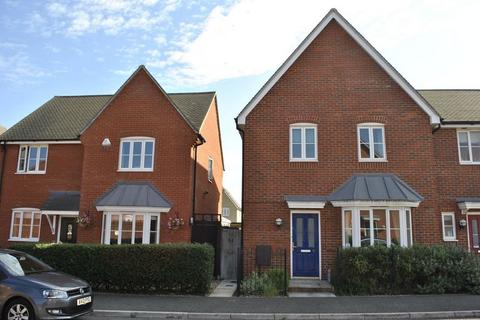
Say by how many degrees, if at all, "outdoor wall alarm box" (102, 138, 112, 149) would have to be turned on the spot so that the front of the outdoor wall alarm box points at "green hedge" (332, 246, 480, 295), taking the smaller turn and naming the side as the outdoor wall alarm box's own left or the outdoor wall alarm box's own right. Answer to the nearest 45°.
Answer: approximately 45° to the outdoor wall alarm box's own left

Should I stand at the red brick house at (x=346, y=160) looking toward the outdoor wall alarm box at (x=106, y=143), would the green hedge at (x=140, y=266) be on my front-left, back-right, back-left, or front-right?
front-left

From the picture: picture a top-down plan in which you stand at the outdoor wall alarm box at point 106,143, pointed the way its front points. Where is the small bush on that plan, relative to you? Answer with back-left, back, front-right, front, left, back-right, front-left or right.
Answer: front-left

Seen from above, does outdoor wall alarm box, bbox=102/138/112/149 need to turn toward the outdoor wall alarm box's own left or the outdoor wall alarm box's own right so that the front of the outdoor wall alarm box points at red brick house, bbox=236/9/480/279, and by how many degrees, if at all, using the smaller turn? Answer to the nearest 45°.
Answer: approximately 45° to the outdoor wall alarm box's own left

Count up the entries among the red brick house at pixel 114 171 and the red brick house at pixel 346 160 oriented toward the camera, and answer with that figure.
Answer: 2

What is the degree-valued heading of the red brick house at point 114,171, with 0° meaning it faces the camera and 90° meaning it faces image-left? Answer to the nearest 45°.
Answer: approximately 0°

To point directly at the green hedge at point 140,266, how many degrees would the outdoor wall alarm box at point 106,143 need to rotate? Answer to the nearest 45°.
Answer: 0° — it already faces it

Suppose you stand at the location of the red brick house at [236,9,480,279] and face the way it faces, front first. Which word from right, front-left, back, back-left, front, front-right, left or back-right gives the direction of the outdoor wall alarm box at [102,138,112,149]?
right

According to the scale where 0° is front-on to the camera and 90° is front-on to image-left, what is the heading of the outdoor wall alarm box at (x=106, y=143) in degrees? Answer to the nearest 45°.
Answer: approximately 0°

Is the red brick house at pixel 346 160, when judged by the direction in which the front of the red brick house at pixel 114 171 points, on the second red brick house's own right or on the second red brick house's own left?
on the second red brick house's own left

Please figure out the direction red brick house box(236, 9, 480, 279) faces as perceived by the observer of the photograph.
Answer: facing the viewer

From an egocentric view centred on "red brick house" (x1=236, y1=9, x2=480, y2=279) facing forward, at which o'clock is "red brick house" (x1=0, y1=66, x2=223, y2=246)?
"red brick house" (x1=0, y1=66, x2=223, y2=246) is roughly at 3 o'clock from "red brick house" (x1=236, y1=9, x2=480, y2=279).

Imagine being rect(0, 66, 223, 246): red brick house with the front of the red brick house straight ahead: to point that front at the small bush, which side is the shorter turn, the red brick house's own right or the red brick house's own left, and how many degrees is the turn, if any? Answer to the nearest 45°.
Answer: approximately 45° to the red brick house's own left

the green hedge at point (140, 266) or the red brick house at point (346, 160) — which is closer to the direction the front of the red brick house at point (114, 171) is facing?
the green hedge

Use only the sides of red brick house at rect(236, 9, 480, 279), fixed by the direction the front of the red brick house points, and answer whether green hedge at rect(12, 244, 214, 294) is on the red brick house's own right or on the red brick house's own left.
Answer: on the red brick house's own right
